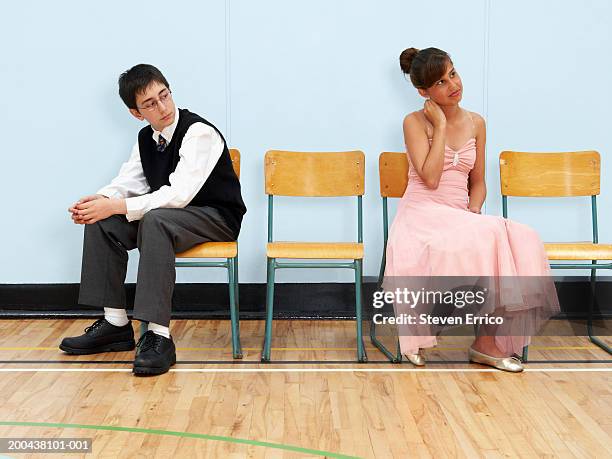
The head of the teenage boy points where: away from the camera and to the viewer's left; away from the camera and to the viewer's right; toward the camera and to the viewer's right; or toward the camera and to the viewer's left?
toward the camera and to the viewer's right

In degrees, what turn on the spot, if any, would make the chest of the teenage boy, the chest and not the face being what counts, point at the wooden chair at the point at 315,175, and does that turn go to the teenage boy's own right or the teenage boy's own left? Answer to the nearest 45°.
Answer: approximately 135° to the teenage boy's own left

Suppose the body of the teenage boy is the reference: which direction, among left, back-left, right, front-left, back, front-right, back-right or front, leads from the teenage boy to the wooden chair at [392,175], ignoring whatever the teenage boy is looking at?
back-left

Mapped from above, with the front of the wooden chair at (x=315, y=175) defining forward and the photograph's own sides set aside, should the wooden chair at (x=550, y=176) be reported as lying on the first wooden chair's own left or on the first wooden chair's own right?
on the first wooden chair's own left

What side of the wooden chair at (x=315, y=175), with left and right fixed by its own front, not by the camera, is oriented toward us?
front

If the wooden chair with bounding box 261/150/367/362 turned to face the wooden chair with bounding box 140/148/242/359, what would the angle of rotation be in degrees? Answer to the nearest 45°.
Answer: approximately 45° to its right

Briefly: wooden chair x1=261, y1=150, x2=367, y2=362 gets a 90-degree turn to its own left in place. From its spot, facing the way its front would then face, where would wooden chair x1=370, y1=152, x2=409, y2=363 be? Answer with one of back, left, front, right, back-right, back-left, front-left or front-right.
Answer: front

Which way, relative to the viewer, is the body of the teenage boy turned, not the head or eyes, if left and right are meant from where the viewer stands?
facing the viewer and to the left of the viewer

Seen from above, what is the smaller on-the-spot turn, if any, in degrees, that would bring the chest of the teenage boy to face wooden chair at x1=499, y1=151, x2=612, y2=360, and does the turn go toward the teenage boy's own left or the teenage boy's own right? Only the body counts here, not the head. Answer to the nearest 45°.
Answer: approximately 135° to the teenage boy's own left

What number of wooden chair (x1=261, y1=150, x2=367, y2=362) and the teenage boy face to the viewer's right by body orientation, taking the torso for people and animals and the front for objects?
0
